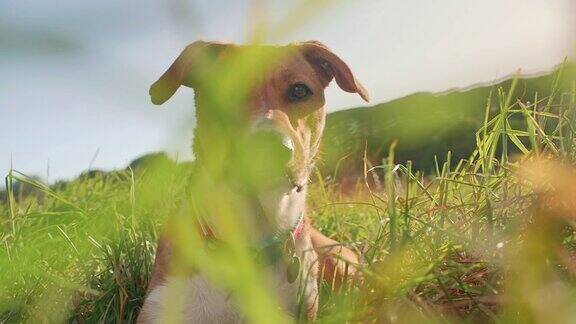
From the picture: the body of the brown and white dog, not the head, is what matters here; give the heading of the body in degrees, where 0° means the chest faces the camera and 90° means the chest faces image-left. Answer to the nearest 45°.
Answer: approximately 0°
